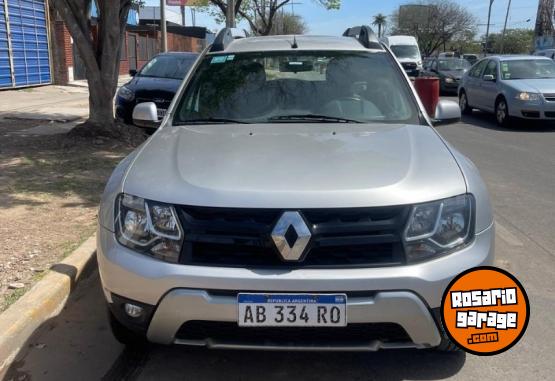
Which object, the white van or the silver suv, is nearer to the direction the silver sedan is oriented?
the silver suv

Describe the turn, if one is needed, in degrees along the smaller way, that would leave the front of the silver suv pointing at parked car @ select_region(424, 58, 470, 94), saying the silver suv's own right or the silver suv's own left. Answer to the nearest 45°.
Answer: approximately 180°

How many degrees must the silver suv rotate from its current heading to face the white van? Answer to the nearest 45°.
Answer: approximately 180°

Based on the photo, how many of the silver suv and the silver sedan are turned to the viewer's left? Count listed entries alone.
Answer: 0

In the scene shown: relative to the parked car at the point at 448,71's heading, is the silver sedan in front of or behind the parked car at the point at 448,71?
in front

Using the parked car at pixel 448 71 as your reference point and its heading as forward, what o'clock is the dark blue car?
The dark blue car is roughly at 2 o'clock from the parked car.

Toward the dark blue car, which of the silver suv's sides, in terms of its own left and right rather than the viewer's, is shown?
back
